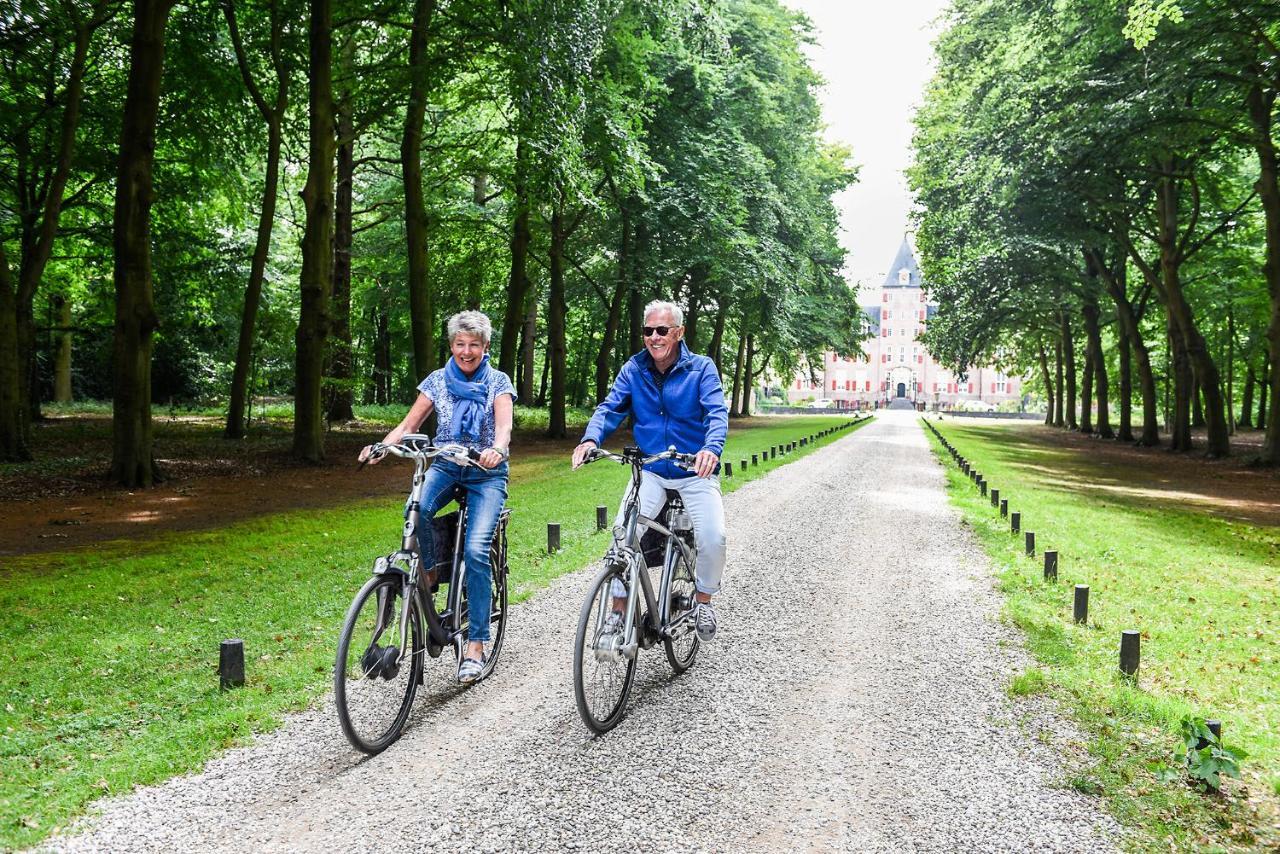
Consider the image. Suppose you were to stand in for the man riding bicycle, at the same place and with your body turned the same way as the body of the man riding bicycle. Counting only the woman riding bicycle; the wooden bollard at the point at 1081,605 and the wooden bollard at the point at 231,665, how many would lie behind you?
1

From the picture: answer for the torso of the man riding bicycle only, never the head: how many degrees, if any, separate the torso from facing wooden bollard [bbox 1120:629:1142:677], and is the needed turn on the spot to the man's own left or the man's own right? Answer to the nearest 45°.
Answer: approximately 135° to the man's own left

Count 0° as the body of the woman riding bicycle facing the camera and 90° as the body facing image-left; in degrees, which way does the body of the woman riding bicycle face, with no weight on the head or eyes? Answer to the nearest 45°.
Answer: approximately 45°

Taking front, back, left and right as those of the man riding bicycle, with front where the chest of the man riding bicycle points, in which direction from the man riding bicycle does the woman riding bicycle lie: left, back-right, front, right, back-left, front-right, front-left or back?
front-right

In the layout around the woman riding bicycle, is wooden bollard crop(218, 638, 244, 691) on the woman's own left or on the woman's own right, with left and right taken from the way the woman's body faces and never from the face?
on the woman's own right

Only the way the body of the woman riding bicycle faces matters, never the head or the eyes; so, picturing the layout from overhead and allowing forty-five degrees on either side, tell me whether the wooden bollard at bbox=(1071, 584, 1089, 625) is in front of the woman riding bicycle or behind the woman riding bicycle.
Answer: behind

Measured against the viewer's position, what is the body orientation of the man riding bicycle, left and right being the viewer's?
facing the viewer and to the left of the viewer

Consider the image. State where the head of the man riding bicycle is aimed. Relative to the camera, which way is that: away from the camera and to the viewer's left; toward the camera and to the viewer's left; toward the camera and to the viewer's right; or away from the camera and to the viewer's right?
toward the camera and to the viewer's left

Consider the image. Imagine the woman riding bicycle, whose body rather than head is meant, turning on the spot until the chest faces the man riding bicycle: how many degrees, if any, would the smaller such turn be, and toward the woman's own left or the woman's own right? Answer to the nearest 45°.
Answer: approximately 135° to the woman's own left

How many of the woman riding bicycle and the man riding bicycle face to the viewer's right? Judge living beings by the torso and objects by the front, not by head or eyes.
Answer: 0

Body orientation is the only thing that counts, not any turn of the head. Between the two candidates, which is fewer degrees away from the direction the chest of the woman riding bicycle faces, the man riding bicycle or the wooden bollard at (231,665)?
the wooden bollard

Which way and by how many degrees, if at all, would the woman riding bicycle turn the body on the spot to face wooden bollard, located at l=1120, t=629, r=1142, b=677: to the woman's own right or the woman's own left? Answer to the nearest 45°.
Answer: approximately 135° to the woman's own left

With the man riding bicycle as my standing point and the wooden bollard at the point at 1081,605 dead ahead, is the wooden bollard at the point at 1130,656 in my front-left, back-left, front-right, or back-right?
front-right
